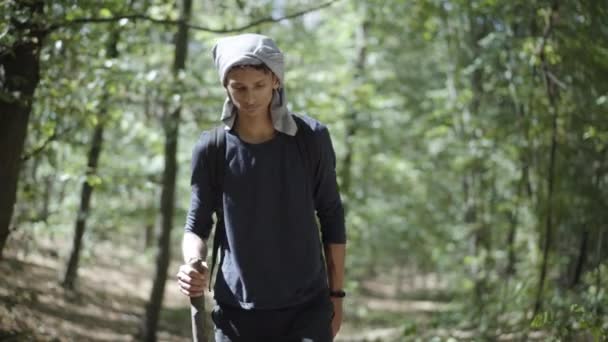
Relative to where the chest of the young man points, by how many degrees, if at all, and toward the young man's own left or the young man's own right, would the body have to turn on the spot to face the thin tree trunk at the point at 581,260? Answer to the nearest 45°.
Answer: approximately 135° to the young man's own left

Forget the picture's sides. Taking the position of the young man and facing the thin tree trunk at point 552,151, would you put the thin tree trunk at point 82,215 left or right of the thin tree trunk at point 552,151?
left

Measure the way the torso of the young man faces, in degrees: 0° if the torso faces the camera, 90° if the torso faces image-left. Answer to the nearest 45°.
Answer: approximately 0°

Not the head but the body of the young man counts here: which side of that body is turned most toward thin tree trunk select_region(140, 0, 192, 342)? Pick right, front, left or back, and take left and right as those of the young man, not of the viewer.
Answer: back

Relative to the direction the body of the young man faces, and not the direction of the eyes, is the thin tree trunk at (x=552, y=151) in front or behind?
behind

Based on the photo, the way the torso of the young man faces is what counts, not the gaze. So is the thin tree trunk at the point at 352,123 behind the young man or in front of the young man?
behind

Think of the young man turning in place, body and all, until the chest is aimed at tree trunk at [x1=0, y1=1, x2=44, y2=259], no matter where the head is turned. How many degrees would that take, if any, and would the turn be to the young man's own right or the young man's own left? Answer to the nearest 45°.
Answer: approximately 135° to the young man's own right

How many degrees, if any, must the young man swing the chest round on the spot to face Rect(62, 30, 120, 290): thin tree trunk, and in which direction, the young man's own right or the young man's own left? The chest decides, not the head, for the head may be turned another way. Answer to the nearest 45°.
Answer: approximately 180°
